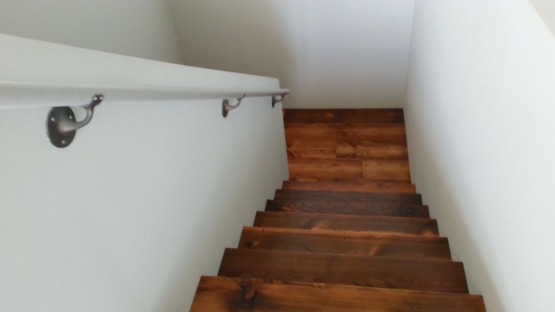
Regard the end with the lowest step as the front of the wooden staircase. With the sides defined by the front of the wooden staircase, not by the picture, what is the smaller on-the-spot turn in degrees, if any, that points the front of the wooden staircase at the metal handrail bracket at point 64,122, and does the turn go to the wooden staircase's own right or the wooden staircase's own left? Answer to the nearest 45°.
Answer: approximately 135° to the wooden staircase's own left

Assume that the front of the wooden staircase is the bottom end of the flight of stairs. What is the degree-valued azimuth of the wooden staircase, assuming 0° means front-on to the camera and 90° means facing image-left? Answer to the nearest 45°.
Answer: approximately 180°

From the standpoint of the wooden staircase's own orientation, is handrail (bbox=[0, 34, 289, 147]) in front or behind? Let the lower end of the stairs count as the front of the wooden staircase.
behind
